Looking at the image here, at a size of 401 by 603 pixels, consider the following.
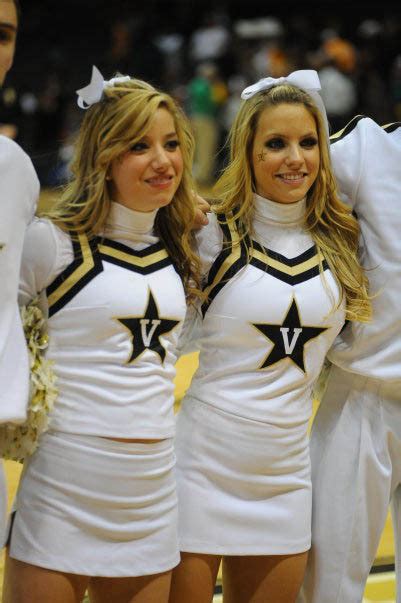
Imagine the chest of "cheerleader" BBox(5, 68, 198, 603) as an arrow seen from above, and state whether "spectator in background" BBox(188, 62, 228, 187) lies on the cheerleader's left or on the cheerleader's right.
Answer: on the cheerleader's left

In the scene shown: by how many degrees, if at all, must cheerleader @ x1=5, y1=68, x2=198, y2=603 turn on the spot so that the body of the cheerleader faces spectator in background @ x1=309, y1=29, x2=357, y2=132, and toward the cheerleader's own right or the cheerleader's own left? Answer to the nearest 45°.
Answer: approximately 135° to the cheerleader's own left

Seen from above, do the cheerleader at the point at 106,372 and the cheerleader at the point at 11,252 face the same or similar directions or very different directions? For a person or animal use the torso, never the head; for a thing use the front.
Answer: same or similar directions

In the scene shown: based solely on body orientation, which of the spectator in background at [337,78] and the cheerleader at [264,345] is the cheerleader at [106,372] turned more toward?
the cheerleader

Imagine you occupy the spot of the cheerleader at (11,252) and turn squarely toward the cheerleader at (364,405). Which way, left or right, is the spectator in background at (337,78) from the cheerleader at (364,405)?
left

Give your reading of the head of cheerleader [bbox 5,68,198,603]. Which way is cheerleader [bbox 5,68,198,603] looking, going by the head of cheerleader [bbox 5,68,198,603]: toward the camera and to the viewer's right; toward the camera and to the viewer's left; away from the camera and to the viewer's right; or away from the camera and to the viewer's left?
toward the camera and to the viewer's right

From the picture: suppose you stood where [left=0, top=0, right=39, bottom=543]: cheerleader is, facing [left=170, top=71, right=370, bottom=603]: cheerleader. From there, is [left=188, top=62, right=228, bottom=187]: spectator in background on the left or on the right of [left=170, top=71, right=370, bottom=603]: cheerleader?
left

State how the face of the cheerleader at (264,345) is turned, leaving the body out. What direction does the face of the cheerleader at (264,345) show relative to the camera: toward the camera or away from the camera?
toward the camera

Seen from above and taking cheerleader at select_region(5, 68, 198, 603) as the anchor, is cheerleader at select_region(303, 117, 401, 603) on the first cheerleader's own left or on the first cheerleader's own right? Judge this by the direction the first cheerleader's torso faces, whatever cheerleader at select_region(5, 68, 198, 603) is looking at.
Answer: on the first cheerleader's own left

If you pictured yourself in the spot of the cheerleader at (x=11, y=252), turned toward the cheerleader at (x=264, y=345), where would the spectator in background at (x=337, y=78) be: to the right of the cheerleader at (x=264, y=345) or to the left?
left

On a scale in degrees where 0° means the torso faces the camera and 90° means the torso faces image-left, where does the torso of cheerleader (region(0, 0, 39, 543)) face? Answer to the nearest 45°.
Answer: approximately 315°

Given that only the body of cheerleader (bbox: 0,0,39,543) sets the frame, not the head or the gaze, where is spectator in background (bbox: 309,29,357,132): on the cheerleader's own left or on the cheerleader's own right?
on the cheerleader's own left

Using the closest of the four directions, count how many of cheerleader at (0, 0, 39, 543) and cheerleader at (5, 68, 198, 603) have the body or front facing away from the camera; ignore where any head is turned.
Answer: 0

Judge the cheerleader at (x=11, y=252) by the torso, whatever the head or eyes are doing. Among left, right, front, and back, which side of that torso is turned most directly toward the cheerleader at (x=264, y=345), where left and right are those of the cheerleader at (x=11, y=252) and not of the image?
left

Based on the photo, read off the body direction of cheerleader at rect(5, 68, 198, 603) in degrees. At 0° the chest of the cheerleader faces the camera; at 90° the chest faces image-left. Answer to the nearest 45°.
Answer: approximately 315°
